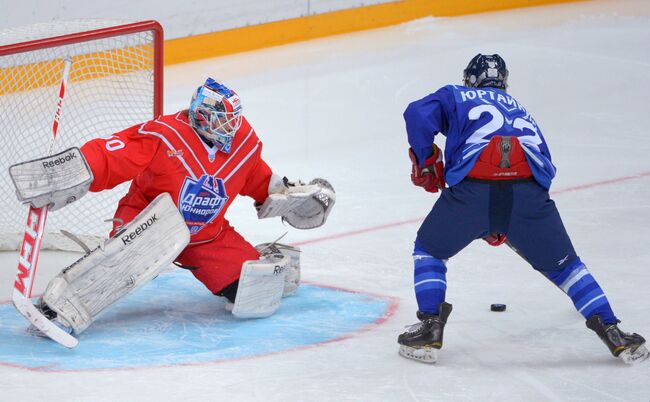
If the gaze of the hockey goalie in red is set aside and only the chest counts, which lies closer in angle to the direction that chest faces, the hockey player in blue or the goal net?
the hockey player in blue

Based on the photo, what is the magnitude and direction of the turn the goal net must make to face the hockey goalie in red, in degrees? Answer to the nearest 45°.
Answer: approximately 45° to its right

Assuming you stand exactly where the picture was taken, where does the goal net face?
facing the viewer and to the right of the viewer

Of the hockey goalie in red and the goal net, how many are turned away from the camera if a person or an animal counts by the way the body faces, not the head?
0

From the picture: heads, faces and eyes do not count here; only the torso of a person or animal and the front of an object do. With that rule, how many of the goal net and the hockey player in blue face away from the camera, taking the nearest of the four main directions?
1

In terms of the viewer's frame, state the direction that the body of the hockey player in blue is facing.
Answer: away from the camera

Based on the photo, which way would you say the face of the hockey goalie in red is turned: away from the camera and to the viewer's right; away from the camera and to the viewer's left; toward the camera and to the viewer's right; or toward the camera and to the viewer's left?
toward the camera and to the viewer's right

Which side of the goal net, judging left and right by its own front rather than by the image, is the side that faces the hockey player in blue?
front

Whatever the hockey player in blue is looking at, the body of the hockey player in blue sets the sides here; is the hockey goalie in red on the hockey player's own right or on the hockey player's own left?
on the hockey player's own left

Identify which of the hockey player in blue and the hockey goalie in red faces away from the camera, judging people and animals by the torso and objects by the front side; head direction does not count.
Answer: the hockey player in blue

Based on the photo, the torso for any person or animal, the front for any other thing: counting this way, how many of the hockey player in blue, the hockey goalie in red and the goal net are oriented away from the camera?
1

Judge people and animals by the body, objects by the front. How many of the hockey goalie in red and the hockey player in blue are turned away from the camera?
1

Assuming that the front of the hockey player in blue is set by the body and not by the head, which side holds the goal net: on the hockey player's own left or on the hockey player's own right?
on the hockey player's own left

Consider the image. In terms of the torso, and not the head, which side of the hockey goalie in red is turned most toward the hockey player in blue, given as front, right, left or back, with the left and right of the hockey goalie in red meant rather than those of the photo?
front
